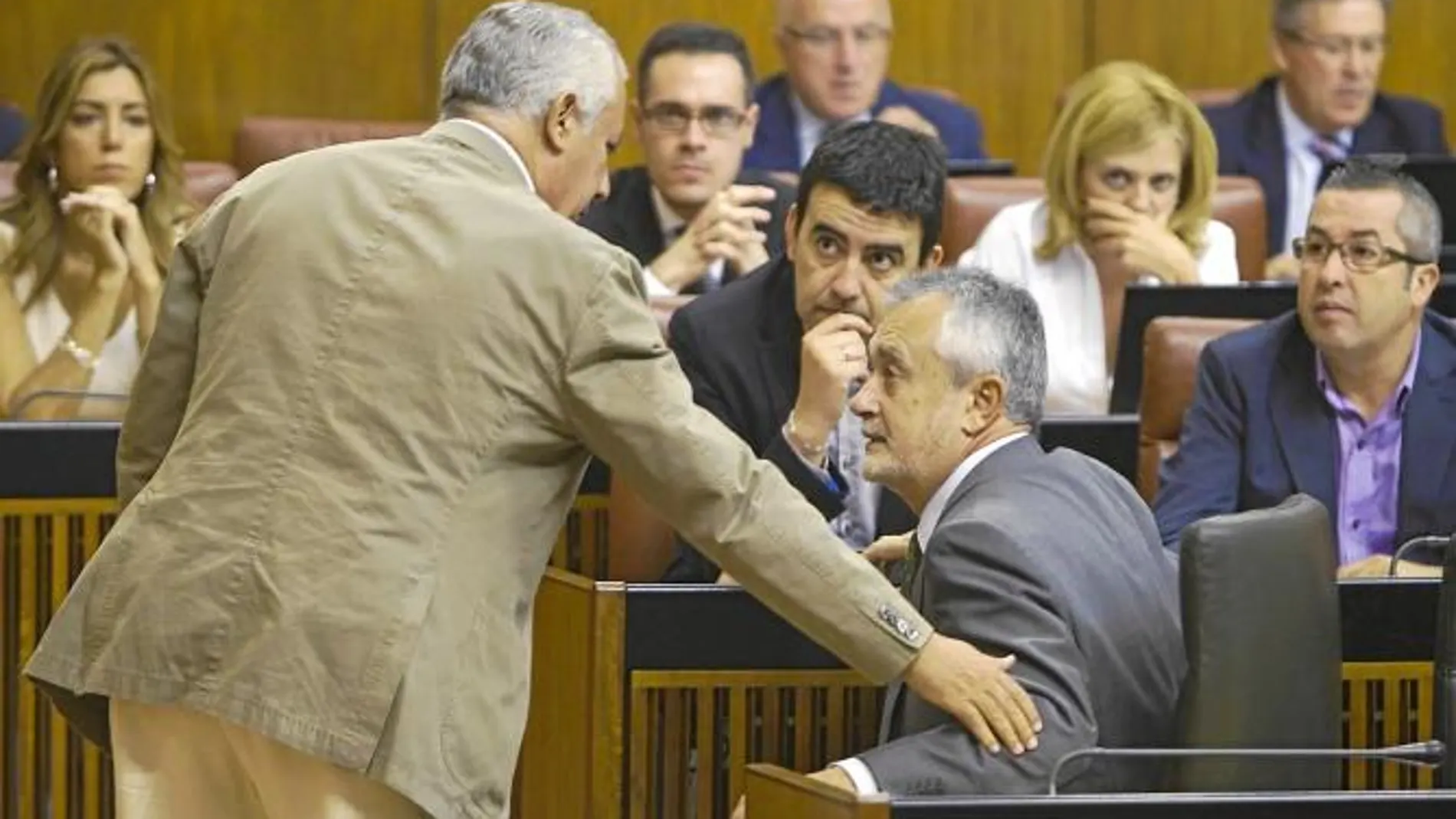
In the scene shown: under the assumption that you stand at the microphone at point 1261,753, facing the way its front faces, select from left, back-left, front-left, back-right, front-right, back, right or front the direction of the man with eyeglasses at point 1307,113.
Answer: left

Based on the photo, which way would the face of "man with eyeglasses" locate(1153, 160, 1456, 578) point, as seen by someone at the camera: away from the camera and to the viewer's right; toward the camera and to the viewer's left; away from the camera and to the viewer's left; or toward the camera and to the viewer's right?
toward the camera and to the viewer's left

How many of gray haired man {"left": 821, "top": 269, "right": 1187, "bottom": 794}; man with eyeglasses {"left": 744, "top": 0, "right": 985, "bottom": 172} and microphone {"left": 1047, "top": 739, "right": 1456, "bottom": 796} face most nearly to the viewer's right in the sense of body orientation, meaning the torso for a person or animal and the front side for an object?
1

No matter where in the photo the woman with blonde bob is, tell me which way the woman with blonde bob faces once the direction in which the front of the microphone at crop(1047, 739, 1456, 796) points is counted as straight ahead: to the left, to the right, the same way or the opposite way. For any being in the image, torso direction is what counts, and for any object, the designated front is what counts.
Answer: to the right

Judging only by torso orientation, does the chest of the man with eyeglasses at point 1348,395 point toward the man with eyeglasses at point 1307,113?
no

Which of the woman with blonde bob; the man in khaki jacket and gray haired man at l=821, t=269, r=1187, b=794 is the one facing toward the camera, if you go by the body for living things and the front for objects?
the woman with blonde bob

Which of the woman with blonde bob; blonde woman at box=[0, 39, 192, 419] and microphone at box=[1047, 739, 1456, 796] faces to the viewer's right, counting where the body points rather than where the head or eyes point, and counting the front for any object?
the microphone

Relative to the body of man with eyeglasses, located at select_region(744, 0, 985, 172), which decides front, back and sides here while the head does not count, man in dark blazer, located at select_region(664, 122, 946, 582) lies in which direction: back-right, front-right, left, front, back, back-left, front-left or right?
front

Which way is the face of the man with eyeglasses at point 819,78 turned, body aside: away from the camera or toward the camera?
toward the camera

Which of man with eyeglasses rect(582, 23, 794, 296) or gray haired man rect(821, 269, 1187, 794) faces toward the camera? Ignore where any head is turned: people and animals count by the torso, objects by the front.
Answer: the man with eyeglasses

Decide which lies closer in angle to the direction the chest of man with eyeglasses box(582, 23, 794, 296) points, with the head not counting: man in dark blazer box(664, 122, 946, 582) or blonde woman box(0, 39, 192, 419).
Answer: the man in dark blazer

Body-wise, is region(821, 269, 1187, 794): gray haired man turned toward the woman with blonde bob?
no

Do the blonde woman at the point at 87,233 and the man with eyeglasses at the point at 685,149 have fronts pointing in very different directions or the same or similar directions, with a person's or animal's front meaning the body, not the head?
same or similar directions

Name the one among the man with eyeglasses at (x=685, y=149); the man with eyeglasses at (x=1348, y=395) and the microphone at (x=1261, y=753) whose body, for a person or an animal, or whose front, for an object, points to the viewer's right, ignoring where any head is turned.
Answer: the microphone

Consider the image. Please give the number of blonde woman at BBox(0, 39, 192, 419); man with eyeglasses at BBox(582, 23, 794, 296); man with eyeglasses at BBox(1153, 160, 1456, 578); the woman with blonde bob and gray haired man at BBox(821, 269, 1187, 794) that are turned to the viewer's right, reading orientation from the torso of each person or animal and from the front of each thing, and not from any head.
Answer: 0

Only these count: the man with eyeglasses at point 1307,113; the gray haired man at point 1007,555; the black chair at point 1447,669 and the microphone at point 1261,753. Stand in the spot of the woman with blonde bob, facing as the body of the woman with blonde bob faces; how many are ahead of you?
3

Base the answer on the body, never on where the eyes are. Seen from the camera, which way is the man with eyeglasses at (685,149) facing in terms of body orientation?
toward the camera

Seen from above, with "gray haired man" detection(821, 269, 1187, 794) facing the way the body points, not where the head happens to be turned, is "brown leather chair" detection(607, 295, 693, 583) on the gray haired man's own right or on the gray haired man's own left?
on the gray haired man's own right

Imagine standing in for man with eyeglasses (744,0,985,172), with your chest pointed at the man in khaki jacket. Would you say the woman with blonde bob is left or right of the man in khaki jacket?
left

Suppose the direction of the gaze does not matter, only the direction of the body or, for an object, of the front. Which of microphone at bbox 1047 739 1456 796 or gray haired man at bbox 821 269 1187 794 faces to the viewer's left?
the gray haired man
